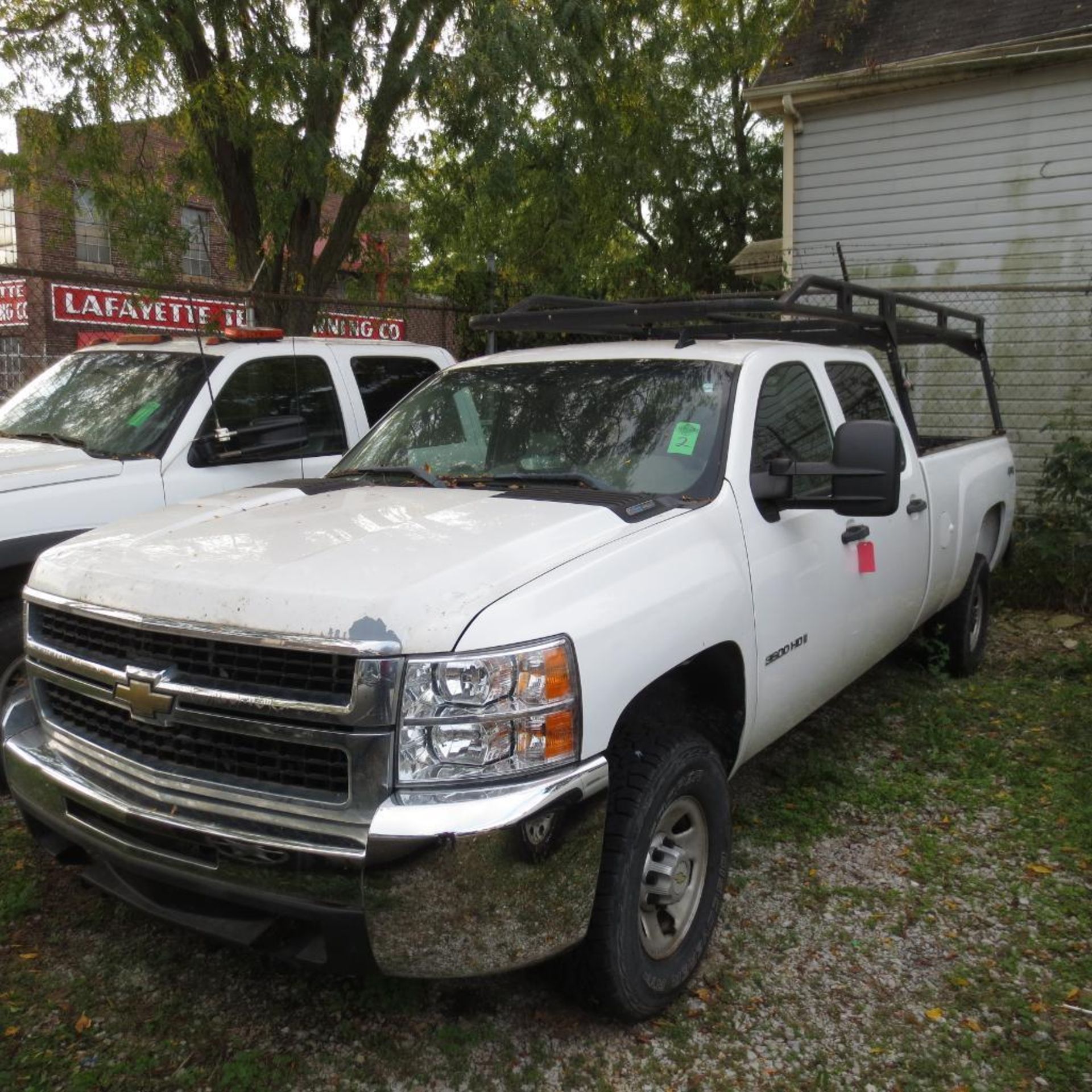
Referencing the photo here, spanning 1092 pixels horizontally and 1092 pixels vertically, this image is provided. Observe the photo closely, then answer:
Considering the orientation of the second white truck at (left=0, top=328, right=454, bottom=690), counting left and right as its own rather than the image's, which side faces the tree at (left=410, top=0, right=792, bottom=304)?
back

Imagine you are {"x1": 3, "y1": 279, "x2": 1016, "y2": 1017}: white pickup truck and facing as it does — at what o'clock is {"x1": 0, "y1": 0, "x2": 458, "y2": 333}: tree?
The tree is roughly at 4 o'clock from the white pickup truck.

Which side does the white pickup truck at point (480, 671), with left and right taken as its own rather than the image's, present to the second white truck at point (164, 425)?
right

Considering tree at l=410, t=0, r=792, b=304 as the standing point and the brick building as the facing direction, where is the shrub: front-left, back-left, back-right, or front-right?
back-left

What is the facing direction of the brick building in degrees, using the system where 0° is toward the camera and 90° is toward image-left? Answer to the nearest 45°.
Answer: approximately 315°

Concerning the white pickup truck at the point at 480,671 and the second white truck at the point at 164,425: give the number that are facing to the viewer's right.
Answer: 0

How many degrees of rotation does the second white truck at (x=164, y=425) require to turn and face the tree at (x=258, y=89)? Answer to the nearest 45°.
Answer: approximately 135° to its right

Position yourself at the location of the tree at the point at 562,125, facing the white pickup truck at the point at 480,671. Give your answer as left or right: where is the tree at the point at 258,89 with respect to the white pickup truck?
right

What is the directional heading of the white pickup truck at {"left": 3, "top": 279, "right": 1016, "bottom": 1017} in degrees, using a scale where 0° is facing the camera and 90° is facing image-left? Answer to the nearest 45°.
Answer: approximately 45°

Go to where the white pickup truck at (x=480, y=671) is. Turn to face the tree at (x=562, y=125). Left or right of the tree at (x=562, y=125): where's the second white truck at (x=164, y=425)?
left

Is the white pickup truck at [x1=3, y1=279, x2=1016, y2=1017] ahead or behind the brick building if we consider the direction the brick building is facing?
ahead

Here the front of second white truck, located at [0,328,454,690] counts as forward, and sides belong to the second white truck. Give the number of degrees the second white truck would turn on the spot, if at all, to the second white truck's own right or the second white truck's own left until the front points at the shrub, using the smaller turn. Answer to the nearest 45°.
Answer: approximately 135° to the second white truck's own left

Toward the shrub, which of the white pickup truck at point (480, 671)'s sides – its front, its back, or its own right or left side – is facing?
back
